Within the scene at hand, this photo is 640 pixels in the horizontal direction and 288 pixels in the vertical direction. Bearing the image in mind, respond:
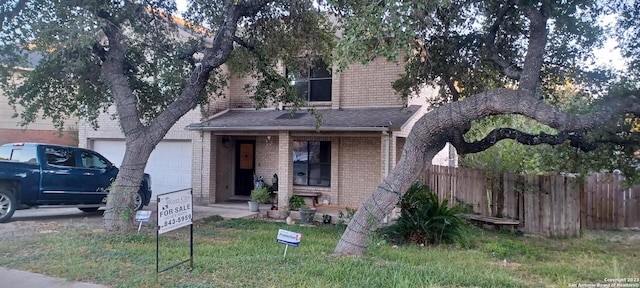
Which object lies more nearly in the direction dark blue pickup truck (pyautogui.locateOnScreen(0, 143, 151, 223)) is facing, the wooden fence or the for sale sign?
the wooden fence

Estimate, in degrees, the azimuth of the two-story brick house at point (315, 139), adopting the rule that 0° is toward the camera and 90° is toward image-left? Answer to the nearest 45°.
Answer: approximately 0°

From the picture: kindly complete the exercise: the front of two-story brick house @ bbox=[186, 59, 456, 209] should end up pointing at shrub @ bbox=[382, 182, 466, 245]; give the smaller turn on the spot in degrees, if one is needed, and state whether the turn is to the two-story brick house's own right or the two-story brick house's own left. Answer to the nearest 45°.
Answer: approximately 45° to the two-story brick house's own left

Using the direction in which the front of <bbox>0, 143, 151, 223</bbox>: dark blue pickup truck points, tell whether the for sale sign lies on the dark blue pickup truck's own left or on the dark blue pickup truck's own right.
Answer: on the dark blue pickup truck's own right

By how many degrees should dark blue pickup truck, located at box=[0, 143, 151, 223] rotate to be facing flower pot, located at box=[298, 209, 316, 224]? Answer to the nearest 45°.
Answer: approximately 45° to its right

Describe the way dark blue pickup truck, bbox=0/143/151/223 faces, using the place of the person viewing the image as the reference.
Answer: facing away from the viewer and to the right of the viewer
